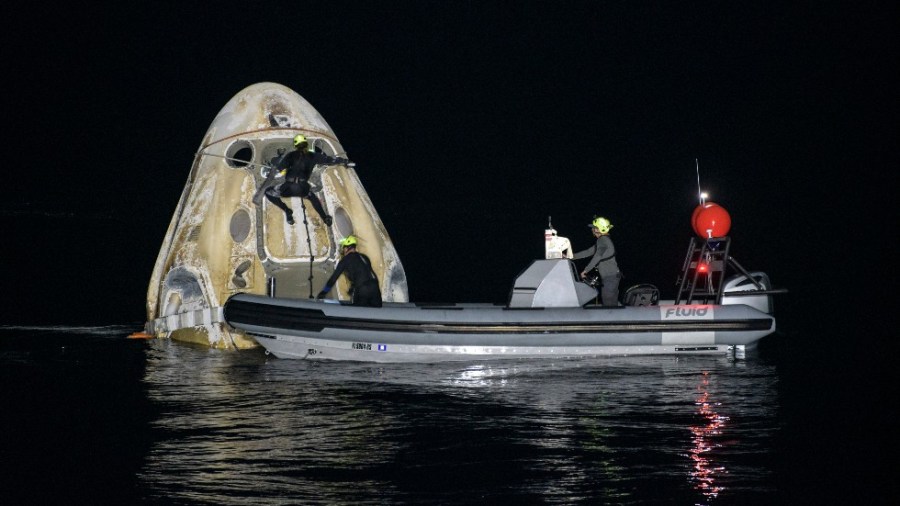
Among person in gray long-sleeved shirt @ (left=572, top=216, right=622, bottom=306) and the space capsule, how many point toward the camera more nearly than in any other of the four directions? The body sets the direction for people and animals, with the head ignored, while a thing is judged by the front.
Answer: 1

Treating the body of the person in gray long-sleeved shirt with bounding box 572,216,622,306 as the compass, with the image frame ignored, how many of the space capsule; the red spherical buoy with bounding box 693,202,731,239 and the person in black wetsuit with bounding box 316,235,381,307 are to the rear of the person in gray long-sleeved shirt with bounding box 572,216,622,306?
1

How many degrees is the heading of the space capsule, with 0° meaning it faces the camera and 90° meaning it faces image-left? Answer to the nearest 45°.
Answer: approximately 0°

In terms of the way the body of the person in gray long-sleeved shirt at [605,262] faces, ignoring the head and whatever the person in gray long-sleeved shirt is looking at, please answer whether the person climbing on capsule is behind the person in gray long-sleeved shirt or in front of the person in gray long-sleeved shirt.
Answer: in front

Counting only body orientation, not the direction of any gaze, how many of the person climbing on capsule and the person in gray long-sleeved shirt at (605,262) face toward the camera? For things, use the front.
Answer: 0

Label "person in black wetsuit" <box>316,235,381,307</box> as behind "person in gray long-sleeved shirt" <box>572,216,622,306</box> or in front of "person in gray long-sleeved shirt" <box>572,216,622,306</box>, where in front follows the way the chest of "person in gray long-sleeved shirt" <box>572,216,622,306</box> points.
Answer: in front

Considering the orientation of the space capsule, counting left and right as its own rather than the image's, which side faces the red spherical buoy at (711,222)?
left

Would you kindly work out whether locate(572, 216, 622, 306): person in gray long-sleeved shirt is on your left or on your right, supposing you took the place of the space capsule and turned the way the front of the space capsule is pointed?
on your left

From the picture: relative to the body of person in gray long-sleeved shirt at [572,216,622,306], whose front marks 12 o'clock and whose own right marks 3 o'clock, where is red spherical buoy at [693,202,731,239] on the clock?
The red spherical buoy is roughly at 6 o'clock from the person in gray long-sleeved shirt.

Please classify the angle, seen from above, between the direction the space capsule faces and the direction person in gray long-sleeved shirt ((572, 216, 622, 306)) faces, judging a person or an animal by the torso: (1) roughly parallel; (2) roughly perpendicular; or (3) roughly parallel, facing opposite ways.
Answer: roughly perpendicular

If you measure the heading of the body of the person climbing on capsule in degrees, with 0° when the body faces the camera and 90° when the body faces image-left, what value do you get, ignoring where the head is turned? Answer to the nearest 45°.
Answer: approximately 180°

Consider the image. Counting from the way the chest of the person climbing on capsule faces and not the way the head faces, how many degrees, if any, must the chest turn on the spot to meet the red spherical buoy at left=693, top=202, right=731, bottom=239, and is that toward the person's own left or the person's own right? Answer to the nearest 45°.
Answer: approximately 90° to the person's own right

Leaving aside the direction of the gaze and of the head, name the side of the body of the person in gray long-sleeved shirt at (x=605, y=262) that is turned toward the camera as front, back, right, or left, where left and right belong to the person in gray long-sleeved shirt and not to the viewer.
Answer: left
